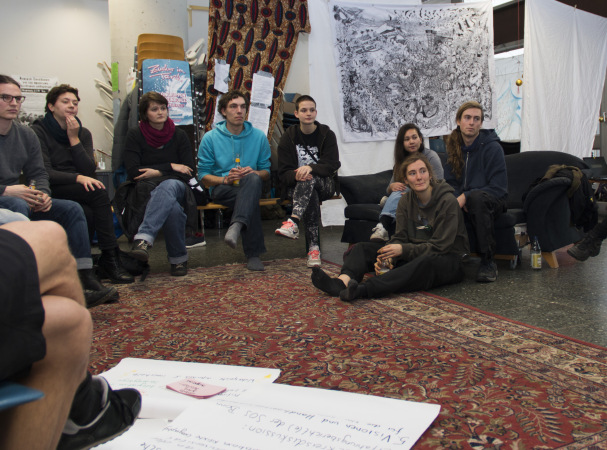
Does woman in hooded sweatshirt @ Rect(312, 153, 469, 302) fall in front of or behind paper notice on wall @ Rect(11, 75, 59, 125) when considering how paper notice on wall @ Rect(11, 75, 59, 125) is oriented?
in front

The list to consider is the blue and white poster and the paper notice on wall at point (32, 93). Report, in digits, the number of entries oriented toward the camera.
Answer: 2

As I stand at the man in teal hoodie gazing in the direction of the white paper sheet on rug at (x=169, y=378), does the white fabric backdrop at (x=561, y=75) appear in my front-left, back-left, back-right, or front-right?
back-left

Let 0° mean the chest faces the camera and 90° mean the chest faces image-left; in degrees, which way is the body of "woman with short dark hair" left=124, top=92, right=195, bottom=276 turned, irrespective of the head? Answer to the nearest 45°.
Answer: approximately 0°

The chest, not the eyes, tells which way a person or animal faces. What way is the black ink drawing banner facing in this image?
toward the camera

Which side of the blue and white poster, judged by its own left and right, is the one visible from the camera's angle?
front

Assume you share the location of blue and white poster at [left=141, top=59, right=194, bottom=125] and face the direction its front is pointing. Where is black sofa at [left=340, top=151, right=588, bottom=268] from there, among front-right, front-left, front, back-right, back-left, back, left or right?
front-left

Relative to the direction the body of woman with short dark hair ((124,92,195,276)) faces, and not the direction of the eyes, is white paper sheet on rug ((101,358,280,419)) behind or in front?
in front

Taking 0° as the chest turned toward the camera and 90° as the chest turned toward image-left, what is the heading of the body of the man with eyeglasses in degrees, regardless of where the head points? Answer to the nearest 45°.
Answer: approximately 315°

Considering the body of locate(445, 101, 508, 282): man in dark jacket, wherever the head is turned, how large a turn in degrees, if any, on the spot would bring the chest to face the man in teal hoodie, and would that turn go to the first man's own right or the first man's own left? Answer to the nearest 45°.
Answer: approximately 45° to the first man's own right

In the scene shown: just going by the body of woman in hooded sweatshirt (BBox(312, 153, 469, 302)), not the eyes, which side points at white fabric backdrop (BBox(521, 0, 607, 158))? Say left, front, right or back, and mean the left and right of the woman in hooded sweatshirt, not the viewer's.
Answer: back

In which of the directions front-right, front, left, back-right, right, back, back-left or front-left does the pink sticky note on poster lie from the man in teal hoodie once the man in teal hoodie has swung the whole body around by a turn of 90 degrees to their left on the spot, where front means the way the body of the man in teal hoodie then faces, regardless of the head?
right

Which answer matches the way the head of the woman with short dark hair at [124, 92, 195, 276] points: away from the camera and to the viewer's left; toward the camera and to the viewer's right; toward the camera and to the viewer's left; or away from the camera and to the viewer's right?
toward the camera and to the viewer's right

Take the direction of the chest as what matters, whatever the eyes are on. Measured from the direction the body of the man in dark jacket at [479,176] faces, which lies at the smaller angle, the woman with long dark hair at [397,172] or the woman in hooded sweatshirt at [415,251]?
the woman in hooded sweatshirt

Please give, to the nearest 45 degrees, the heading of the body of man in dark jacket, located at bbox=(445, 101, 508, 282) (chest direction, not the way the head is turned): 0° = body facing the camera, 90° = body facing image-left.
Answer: approximately 45°
